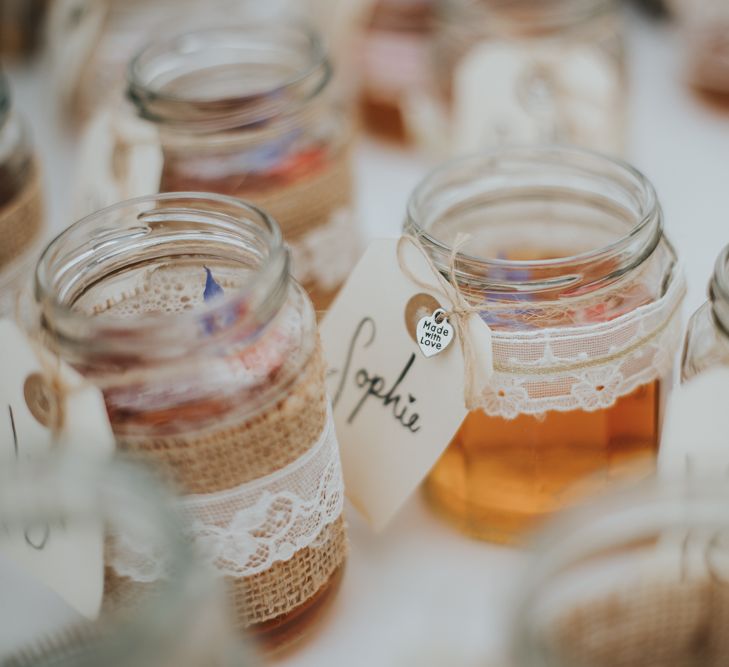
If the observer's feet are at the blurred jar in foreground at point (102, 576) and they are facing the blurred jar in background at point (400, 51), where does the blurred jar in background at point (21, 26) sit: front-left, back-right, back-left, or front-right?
front-left

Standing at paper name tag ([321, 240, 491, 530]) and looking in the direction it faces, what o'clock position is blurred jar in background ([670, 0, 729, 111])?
The blurred jar in background is roughly at 7 o'clock from the paper name tag.

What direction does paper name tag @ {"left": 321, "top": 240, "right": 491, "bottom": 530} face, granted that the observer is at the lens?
facing the viewer

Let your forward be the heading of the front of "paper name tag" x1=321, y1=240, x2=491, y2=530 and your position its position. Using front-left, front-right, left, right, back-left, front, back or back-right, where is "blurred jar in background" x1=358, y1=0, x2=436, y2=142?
back
